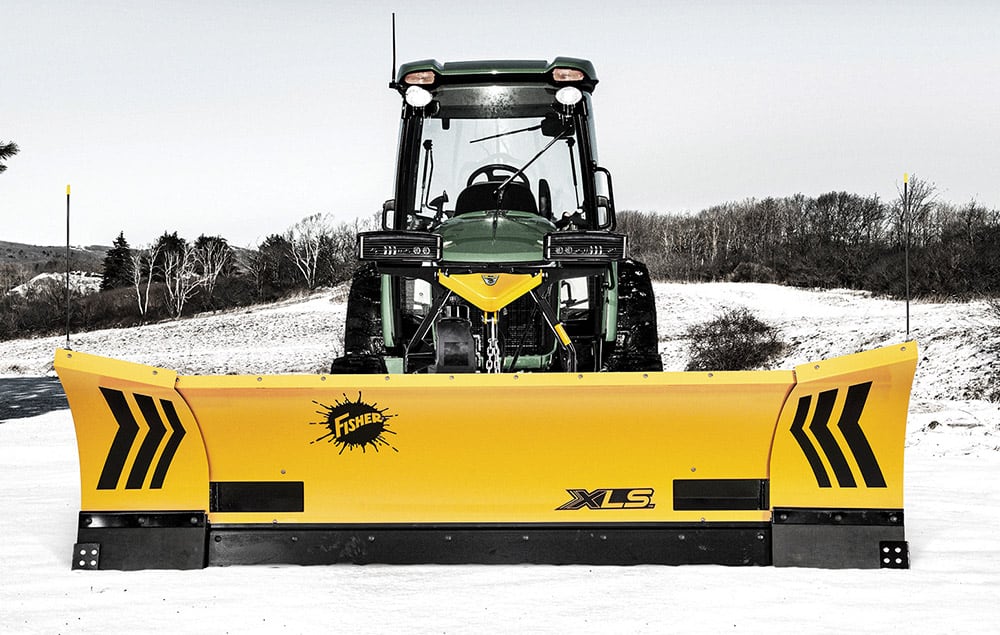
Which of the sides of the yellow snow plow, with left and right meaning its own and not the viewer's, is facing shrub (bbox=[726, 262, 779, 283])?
back

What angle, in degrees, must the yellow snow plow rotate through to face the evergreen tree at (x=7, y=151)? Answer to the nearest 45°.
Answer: approximately 135° to its right

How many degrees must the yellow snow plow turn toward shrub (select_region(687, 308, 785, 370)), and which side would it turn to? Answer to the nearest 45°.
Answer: approximately 180°

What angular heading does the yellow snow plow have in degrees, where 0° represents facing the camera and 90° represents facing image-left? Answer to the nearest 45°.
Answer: approximately 0°
